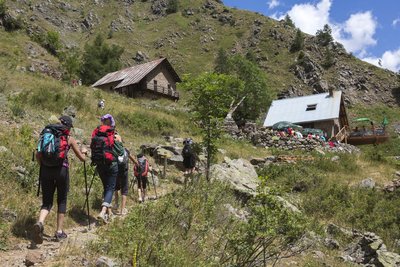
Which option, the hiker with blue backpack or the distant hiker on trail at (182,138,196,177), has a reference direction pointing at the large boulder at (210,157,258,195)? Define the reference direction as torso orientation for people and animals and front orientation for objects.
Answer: the hiker with blue backpack

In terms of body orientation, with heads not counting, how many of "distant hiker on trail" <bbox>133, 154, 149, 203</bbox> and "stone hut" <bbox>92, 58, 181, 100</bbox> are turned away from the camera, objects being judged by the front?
1

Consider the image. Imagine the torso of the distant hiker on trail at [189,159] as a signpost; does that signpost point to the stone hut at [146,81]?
yes

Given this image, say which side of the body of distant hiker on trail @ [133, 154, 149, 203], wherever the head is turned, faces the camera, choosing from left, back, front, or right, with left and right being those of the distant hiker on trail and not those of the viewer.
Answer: back

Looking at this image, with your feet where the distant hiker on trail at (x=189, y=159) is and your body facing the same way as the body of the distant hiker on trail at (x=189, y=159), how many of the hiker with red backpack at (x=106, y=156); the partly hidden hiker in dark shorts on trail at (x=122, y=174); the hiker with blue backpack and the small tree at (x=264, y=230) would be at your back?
4

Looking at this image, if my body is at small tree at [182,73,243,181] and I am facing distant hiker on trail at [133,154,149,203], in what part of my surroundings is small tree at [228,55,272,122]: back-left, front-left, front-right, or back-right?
back-right

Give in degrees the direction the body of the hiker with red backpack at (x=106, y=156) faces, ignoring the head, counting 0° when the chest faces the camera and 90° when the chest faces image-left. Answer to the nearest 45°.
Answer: approximately 225°

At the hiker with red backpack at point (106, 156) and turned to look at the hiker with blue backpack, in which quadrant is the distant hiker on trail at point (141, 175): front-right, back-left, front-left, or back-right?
back-right

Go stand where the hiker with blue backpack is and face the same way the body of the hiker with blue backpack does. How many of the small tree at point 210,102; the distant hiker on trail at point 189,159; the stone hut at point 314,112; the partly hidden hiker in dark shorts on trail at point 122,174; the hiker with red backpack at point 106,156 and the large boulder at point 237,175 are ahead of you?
6

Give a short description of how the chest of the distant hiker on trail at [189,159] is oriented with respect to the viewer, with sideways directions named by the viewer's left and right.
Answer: facing away from the viewer

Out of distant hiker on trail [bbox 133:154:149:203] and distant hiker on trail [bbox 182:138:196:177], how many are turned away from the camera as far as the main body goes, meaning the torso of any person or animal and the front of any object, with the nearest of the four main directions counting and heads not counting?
2

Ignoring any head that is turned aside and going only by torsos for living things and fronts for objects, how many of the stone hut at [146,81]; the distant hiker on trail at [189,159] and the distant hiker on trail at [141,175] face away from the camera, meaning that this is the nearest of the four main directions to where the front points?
2

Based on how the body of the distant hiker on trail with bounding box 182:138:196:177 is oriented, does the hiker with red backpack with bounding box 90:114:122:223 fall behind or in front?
behind

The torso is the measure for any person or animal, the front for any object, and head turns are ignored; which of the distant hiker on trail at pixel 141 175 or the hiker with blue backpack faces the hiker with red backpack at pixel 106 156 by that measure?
the hiker with blue backpack

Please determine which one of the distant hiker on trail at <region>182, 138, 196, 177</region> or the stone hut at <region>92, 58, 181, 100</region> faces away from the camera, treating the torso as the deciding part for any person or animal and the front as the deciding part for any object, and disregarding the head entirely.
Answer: the distant hiker on trail

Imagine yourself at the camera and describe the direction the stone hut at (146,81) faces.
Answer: facing the viewer and to the right of the viewer
